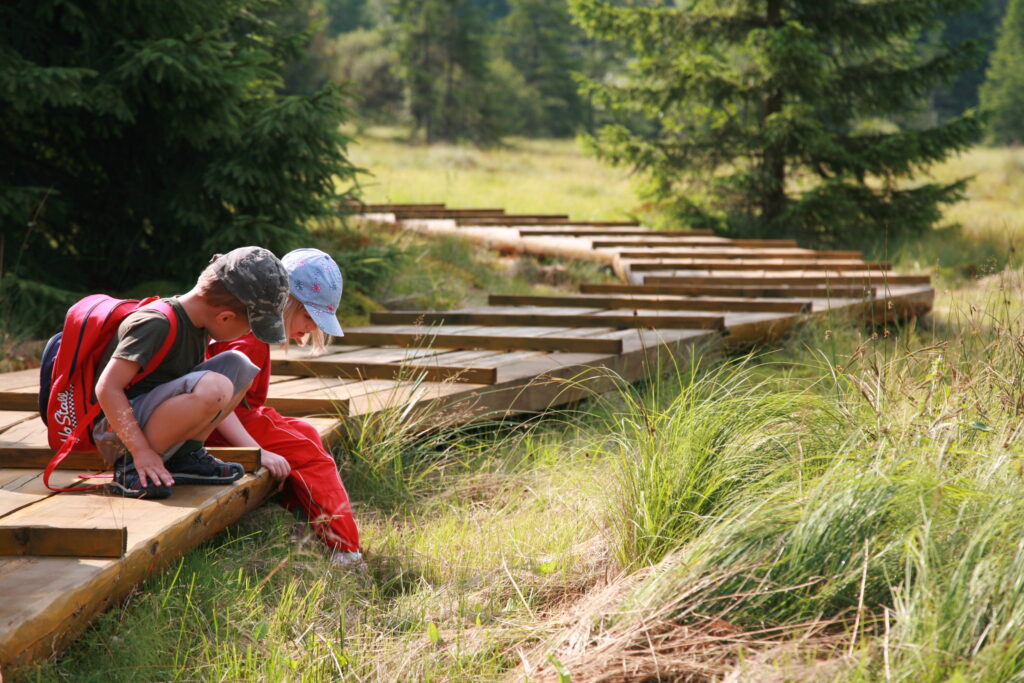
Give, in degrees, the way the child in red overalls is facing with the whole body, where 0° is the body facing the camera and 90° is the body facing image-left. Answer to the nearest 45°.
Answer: approximately 315°

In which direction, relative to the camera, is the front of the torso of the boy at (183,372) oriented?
to the viewer's right

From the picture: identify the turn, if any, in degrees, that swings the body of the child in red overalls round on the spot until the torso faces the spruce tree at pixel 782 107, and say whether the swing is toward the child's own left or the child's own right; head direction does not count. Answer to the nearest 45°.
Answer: approximately 90° to the child's own left

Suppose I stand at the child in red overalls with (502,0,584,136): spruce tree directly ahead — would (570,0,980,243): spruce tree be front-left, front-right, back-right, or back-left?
front-right

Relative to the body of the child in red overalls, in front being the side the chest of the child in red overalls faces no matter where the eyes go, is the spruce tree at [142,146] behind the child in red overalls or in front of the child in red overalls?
behind

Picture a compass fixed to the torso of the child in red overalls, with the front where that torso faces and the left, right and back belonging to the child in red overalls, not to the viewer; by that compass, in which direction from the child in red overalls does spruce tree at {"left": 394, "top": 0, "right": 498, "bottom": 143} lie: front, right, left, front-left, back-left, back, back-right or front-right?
back-left

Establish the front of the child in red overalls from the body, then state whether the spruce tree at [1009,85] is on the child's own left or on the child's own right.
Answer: on the child's own left

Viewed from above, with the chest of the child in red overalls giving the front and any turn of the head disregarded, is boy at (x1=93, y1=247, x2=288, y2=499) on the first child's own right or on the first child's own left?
on the first child's own right

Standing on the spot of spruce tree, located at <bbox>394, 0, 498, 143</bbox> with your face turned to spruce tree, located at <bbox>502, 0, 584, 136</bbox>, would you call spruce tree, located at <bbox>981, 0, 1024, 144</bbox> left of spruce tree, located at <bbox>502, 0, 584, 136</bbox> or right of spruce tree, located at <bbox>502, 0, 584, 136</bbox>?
right

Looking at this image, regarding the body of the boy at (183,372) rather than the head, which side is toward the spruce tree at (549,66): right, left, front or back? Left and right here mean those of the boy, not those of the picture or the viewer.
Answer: left
